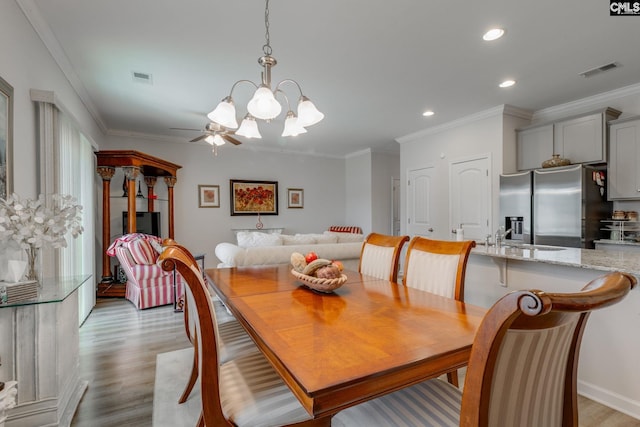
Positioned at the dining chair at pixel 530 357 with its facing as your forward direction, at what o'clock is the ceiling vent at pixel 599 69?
The ceiling vent is roughly at 2 o'clock from the dining chair.

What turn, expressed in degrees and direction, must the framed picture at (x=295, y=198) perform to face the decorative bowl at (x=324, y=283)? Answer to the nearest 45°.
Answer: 0° — it already faces it

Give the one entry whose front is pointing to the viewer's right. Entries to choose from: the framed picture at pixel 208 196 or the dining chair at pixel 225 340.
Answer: the dining chair

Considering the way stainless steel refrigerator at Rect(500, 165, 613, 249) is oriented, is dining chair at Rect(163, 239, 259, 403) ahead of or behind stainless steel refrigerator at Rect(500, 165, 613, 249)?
ahead

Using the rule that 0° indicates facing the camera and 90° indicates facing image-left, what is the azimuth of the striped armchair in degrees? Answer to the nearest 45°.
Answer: approximately 270°

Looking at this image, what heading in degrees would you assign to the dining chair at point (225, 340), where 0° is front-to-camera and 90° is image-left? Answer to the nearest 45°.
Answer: approximately 270°

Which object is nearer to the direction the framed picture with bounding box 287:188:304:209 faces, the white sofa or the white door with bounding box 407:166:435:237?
the white sofa

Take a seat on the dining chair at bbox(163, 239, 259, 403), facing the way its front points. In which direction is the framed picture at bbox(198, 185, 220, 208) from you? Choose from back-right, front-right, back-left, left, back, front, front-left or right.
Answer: left

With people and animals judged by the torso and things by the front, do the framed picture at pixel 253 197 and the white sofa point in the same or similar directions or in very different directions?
very different directions

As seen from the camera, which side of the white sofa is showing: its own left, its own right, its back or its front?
back

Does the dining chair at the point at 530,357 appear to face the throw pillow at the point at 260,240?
yes

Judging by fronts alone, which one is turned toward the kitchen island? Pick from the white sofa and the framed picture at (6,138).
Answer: the framed picture

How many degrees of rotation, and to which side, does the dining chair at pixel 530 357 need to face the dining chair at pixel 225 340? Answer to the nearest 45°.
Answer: approximately 45° to its left

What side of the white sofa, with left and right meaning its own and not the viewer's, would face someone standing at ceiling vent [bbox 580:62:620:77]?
right
